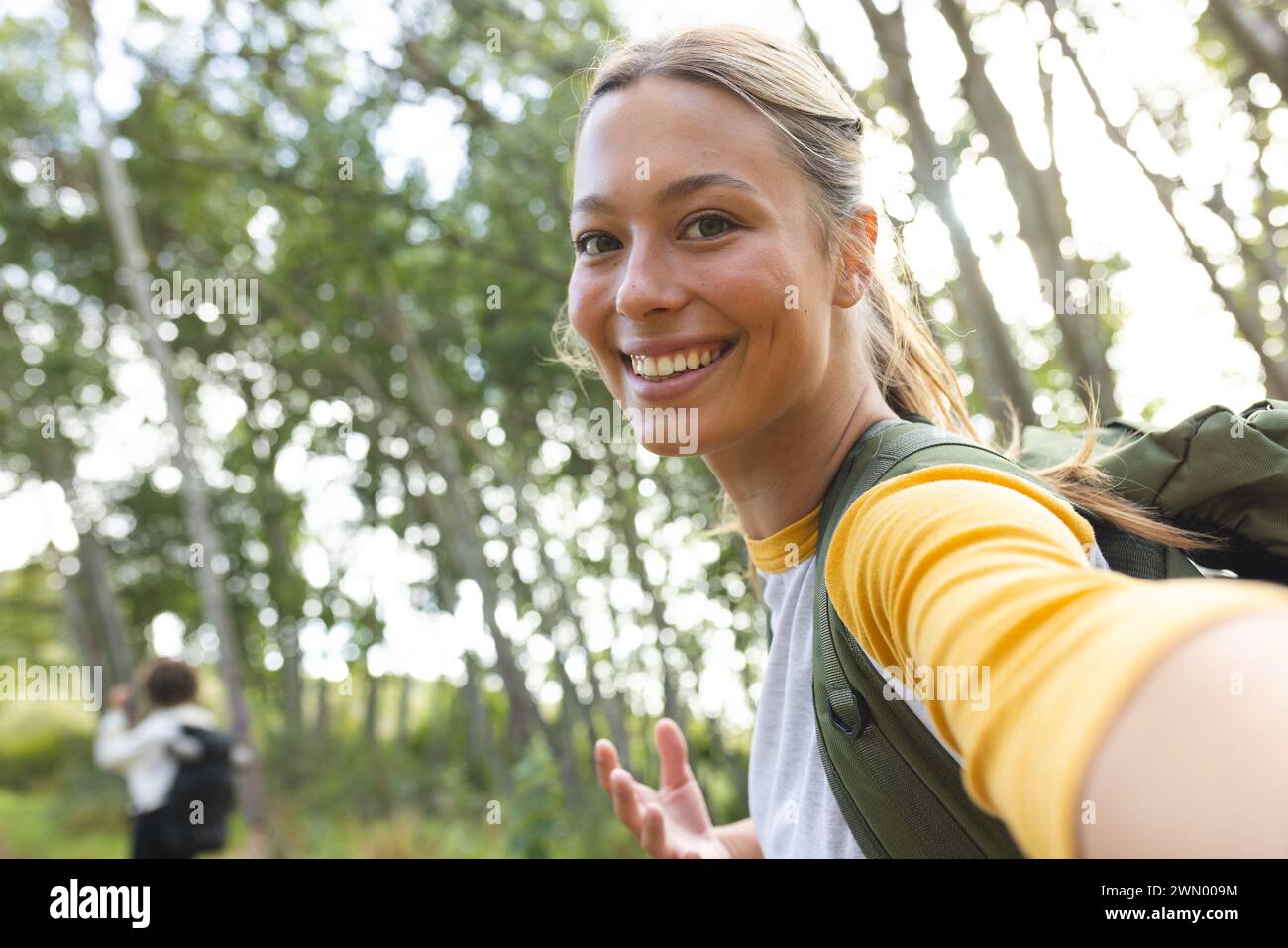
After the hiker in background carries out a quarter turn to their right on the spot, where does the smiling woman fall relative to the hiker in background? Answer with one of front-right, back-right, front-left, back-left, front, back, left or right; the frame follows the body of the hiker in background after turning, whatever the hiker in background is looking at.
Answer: back-right

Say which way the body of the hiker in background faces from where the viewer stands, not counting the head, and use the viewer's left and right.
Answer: facing away from the viewer and to the left of the viewer

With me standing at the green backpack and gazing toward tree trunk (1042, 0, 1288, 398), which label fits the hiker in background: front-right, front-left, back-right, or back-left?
front-left

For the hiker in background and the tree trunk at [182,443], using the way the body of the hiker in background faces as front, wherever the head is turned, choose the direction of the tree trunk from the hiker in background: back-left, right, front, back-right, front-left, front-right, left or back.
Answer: front-right
